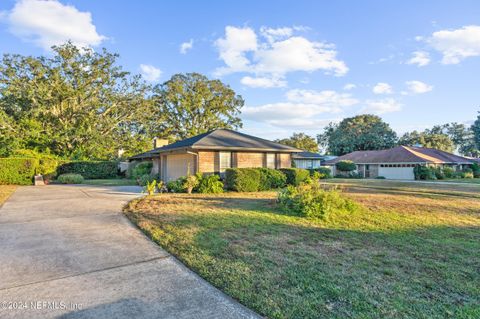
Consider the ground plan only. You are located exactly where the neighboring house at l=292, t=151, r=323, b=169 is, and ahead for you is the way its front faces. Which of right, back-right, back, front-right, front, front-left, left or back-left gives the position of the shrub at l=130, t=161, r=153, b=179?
front-right

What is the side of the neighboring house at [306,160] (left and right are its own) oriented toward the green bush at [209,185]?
front

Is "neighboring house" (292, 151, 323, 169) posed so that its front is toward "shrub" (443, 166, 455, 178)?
no

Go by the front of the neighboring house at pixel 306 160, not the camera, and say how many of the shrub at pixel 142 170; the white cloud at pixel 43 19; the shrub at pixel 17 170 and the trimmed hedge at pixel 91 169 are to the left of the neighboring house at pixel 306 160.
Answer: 0

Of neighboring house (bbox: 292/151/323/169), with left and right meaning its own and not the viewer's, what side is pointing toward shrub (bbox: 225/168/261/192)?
front

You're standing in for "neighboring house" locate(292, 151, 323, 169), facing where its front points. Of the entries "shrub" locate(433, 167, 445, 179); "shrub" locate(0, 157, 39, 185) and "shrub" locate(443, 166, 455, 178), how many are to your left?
2

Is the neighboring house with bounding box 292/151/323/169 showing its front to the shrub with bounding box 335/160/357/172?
no

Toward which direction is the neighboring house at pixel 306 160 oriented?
toward the camera

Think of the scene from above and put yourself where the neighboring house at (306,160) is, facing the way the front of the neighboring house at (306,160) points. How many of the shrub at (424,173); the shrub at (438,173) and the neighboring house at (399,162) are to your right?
0

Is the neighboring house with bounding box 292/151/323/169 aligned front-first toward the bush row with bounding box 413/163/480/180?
no

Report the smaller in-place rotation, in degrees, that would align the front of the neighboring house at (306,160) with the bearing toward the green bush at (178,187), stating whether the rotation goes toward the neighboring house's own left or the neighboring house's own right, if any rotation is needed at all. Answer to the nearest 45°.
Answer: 0° — it already faces it

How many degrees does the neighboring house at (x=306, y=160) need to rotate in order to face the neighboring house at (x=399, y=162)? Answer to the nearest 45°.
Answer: approximately 135° to its left

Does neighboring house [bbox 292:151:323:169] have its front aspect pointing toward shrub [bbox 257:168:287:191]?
yes
